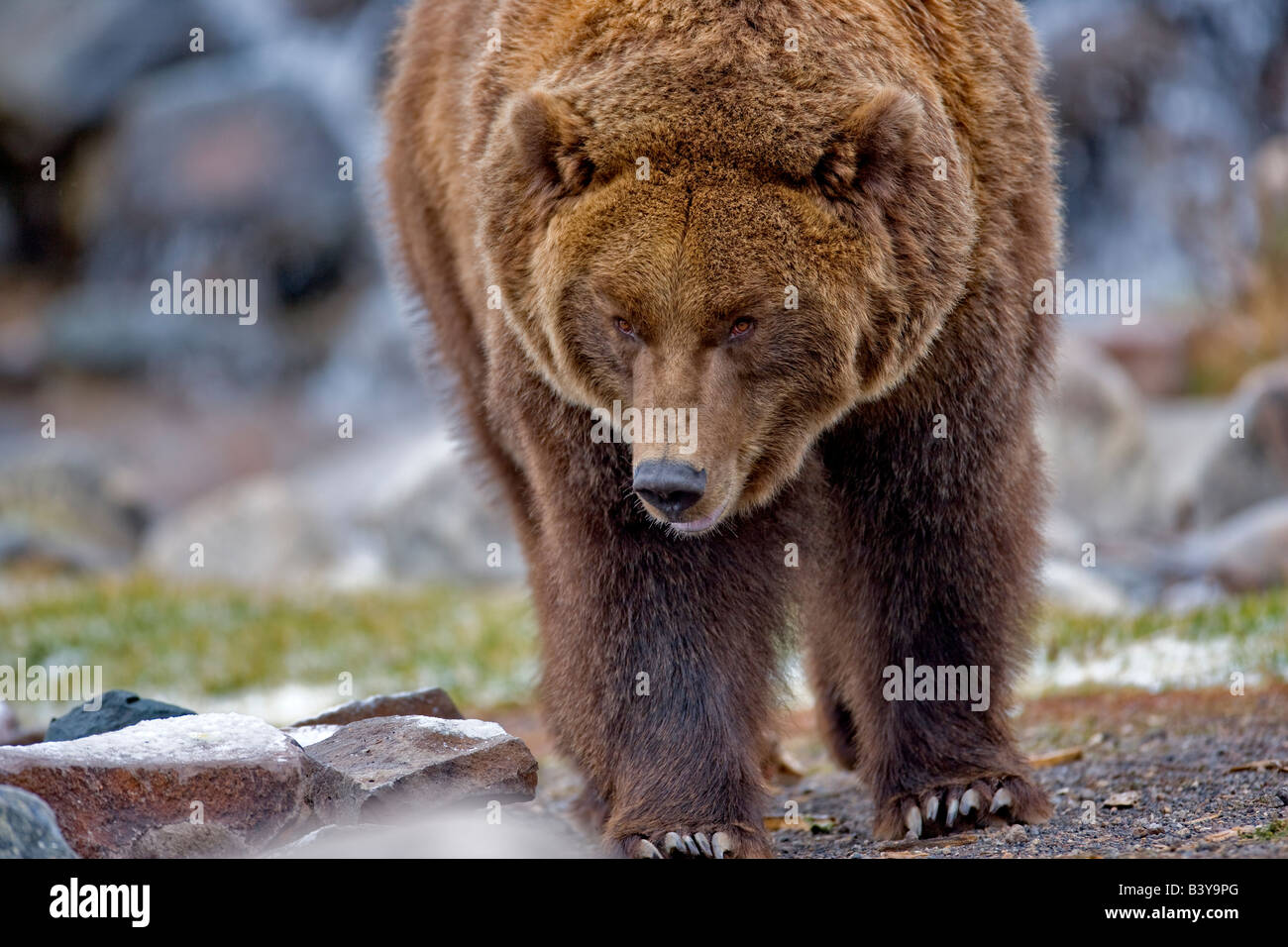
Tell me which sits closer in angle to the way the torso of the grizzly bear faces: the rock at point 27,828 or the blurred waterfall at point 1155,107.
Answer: the rock

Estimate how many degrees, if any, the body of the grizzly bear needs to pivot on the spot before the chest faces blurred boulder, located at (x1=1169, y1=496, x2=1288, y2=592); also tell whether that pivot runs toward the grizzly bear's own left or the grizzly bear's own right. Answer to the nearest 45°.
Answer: approximately 135° to the grizzly bear's own left

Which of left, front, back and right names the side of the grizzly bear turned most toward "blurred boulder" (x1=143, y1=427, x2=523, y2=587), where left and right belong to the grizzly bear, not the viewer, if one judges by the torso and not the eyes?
back

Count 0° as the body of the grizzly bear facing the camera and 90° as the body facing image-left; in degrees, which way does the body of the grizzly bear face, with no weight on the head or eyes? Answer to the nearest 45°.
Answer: approximately 0°

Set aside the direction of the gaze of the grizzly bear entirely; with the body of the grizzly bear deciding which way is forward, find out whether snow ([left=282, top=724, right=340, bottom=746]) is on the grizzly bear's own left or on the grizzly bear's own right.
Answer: on the grizzly bear's own right

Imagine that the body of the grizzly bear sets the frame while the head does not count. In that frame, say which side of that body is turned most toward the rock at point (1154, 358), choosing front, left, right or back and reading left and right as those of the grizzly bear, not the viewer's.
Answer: back

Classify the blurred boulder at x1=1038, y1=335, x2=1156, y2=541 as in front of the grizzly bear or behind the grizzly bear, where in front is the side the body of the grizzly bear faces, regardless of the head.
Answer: behind

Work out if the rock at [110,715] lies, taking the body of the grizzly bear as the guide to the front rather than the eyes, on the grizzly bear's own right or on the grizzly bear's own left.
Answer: on the grizzly bear's own right
